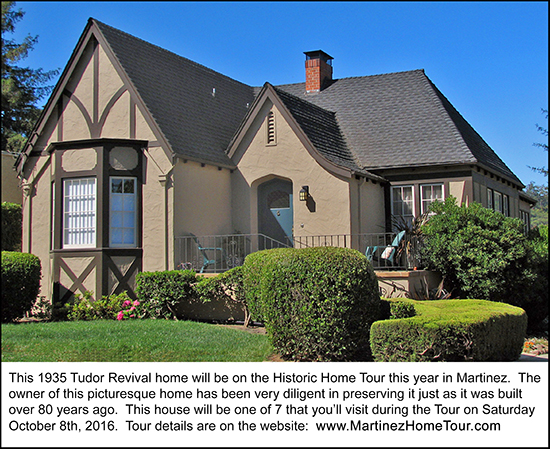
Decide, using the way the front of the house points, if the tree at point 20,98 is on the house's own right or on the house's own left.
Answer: on the house's own right

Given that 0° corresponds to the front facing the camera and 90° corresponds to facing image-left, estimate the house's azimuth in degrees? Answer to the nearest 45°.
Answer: approximately 45°

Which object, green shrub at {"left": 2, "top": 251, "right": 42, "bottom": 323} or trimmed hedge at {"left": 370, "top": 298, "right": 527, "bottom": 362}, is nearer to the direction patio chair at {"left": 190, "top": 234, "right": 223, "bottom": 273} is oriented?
the trimmed hedge

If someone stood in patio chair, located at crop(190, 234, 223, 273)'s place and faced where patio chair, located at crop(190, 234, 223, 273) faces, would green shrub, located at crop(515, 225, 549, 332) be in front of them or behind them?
in front

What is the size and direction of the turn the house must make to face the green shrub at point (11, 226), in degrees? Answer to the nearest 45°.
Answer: approximately 90° to its right
